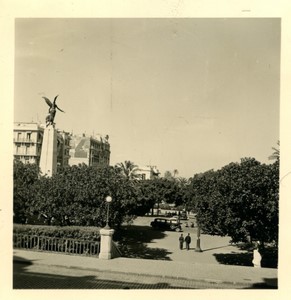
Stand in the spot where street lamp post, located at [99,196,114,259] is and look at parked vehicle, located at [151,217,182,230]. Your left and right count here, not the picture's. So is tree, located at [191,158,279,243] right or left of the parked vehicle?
right

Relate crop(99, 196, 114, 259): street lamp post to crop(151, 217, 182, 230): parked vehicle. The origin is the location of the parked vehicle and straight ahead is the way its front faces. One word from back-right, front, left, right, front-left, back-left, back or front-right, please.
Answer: right

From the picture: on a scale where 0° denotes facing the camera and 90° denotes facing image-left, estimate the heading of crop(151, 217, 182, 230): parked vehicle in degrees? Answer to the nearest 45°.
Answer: approximately 270°

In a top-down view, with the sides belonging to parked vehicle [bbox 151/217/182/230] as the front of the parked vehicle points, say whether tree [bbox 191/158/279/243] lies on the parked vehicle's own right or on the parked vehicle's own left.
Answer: on the parked vehicle's own right
